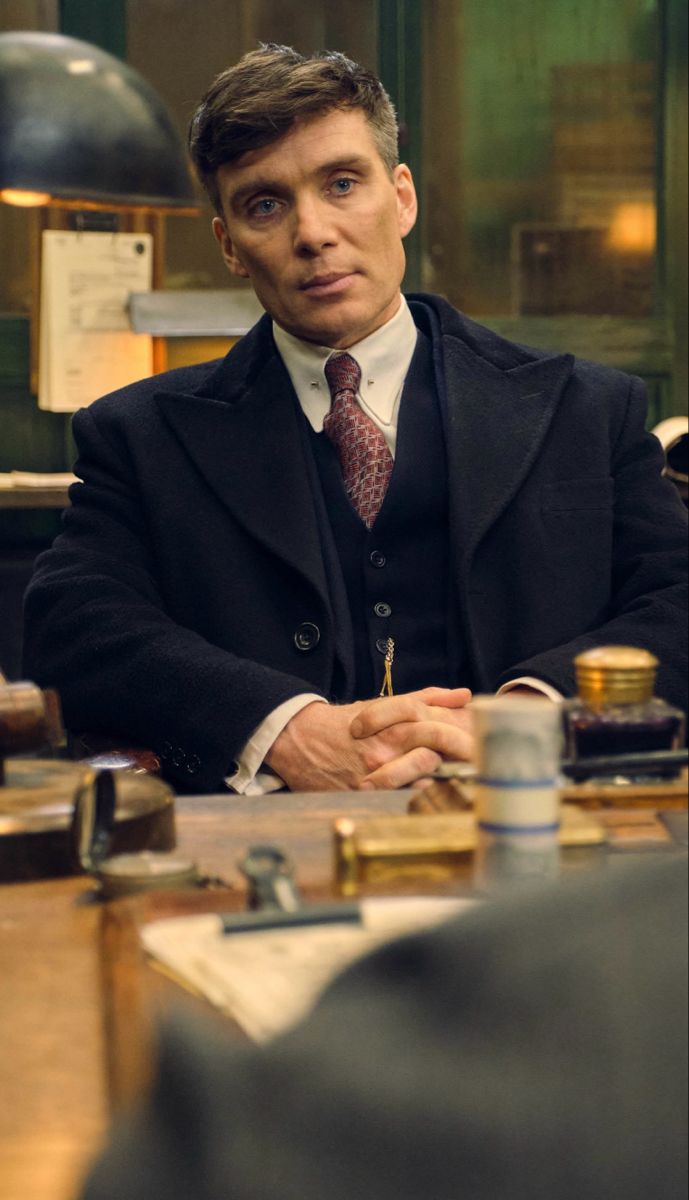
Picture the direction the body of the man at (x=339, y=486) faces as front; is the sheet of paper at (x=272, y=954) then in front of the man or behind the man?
in front

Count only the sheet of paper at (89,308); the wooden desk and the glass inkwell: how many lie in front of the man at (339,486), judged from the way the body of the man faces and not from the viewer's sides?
2

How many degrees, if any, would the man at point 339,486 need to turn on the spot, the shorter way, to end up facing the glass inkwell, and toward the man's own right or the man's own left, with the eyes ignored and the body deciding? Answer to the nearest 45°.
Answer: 0° — they already face it

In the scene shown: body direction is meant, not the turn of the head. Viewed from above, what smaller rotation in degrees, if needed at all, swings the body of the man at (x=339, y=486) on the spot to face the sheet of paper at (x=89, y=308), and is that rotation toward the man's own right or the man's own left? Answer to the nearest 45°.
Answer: approximately 180°

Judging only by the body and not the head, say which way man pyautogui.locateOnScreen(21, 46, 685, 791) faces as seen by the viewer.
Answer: toward the camera

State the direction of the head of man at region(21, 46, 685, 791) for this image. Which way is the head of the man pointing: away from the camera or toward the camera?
toward the camera

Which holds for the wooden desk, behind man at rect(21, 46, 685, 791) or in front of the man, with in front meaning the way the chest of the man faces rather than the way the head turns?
in front

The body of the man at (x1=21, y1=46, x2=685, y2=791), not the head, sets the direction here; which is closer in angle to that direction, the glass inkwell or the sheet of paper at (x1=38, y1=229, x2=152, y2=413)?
the glass inkwell
